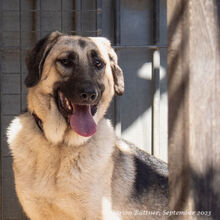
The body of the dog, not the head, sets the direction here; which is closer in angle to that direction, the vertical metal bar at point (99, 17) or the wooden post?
the wooden post

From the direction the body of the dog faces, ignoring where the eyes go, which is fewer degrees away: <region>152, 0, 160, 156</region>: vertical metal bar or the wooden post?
the wooden post

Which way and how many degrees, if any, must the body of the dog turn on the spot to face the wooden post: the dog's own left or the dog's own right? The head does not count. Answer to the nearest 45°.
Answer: approximately 45° to the dog's own left

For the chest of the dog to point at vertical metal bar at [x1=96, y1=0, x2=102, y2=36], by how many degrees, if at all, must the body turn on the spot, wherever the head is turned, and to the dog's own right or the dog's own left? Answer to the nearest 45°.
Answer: approximately 135° to the dog's own right

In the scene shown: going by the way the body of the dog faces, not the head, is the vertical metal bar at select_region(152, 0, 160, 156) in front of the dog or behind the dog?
behind

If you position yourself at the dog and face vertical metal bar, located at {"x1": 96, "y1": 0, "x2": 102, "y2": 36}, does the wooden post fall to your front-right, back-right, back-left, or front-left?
back-right

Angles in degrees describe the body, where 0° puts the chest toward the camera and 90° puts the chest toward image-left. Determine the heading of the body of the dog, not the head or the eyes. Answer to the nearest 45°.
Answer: approximately 45°
